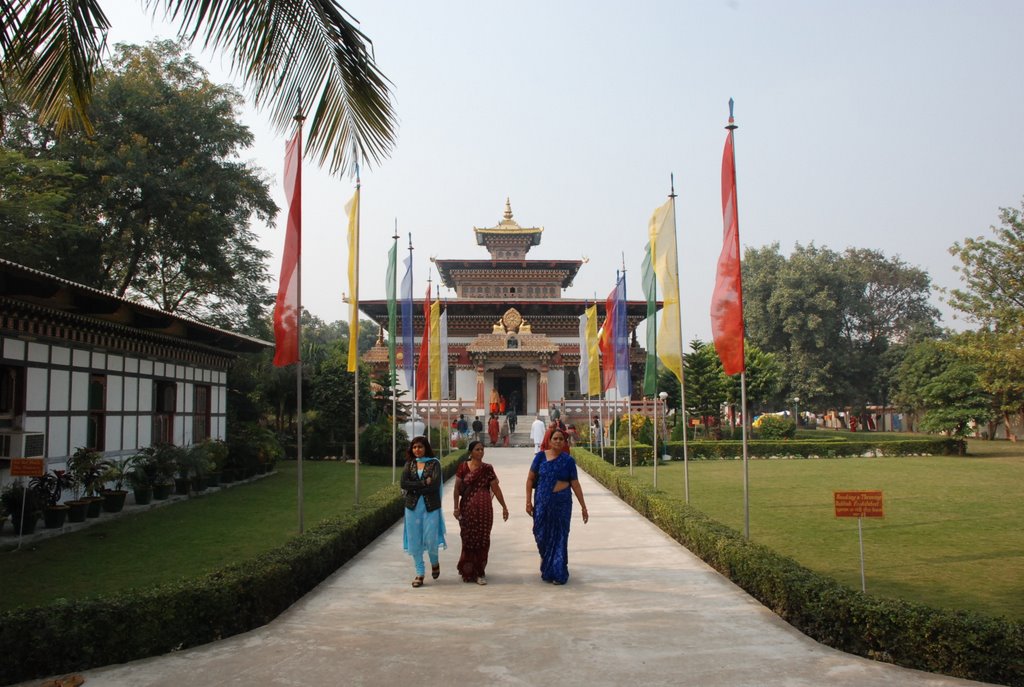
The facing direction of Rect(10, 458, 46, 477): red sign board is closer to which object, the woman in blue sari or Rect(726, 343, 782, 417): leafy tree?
the woman in blue sari

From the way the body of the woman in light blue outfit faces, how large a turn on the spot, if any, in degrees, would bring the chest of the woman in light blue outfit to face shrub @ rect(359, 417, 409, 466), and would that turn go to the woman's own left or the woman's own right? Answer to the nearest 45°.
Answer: approximately 180°

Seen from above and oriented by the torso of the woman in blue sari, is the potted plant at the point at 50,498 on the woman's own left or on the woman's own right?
on the woman's own right

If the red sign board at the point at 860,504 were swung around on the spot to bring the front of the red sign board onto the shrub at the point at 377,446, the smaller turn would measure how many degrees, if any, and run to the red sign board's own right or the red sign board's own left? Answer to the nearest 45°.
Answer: approximately 135° to the red sign board's own right

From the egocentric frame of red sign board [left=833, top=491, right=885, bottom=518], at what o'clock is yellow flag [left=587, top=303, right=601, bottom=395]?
The yellow flag is roughly at 5 o'clock from the red sign board.

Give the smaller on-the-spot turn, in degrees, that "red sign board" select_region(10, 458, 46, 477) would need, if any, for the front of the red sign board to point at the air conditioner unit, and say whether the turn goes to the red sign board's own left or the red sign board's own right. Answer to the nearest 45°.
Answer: approximately 180°

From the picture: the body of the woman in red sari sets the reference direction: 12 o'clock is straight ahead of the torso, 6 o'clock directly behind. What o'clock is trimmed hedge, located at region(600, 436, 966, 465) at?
The trimmed hedge is roughly at 7 o'clock from the woman in red sari.

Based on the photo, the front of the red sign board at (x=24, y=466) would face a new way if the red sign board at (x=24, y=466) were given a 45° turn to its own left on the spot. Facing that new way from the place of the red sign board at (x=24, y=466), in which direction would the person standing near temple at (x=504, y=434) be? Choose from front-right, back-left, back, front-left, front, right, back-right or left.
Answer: left

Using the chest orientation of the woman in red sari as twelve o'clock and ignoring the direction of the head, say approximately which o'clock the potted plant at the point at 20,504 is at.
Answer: The potted plant is roughly at 4 o'clock from the woman in red sari.
